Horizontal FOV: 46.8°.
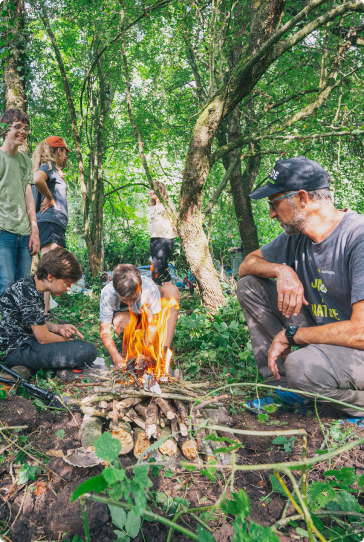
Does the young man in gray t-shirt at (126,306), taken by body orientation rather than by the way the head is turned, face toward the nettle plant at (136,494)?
yes

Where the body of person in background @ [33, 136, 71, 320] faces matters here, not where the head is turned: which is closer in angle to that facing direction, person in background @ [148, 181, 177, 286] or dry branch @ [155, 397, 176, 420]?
the person in background

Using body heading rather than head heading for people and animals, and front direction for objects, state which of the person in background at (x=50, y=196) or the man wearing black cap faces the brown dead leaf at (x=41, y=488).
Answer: the man wearing black cap

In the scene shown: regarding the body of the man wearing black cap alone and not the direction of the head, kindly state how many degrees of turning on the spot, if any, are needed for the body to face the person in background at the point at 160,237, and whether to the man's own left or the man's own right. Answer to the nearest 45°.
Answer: approximately 90° to the man's own right

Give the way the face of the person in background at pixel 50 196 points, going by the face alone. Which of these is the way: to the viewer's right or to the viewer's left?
to the viewer's right

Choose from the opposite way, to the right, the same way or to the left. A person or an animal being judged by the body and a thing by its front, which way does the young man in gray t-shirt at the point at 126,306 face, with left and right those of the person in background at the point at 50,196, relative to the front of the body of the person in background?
to the right

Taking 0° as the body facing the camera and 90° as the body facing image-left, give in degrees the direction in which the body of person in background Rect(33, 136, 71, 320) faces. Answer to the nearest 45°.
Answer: approximately 270°

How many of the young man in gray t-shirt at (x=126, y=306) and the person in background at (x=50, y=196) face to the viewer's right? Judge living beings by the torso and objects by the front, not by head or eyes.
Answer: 1
